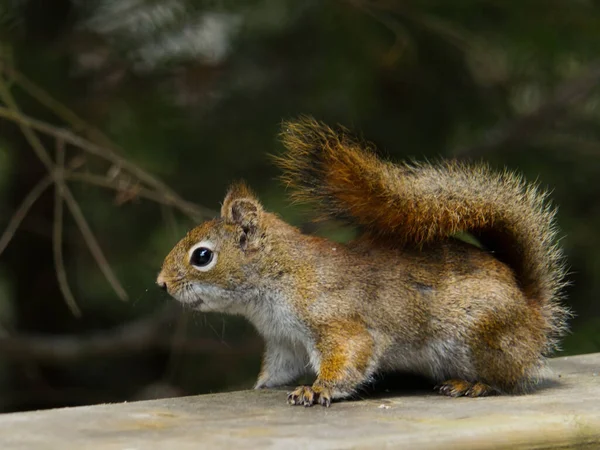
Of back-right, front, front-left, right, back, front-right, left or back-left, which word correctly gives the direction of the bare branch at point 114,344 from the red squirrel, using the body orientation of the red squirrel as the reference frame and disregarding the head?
front-right

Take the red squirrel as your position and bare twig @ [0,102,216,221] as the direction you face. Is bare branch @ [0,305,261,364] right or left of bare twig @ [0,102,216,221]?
right

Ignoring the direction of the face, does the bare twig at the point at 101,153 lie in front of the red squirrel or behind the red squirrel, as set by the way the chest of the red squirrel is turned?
in front

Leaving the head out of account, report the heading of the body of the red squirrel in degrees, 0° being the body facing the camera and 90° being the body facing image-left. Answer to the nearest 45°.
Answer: approximately 90°
